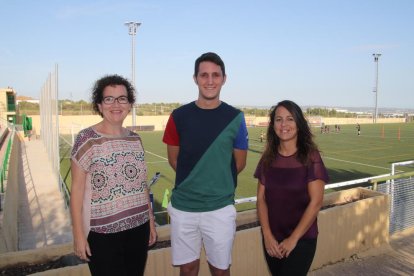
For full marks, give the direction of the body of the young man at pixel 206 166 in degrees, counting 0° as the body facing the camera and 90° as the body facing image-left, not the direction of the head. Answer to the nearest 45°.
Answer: approximately 0°

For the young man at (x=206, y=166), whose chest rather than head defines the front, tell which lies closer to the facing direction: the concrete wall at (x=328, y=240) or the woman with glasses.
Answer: the woman with glasses

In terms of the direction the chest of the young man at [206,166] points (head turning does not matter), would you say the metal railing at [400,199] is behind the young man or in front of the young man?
behind

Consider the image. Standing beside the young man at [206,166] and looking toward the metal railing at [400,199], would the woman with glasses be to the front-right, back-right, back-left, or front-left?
back-left

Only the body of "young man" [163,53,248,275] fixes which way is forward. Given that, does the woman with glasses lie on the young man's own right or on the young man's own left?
on the young man's own right
